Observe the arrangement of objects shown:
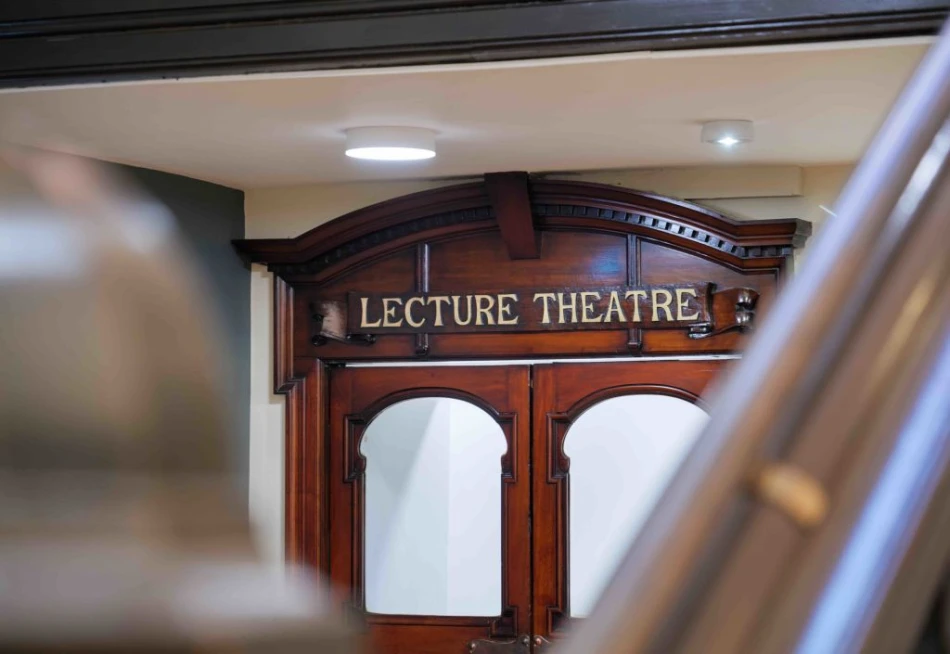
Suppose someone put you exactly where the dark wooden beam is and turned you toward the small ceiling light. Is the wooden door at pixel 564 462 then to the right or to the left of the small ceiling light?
left

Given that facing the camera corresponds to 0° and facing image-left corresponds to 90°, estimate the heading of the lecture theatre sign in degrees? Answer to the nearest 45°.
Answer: approximately 0°

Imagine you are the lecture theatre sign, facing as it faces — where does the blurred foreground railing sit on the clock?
The blurred foreground railing is roughly at 12 o'clock from the lecture theatre sign.

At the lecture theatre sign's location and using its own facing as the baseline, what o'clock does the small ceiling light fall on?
The small ceiling light is roughly at 11 o'clock from the lecture theatre sign.
